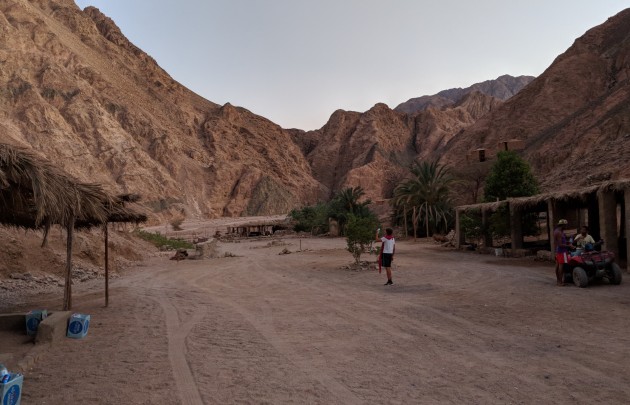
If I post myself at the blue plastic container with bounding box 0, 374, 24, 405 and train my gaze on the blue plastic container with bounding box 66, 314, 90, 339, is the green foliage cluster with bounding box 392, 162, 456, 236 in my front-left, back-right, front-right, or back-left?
front-right

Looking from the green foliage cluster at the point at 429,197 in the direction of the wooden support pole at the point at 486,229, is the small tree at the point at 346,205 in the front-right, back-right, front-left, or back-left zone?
back-right

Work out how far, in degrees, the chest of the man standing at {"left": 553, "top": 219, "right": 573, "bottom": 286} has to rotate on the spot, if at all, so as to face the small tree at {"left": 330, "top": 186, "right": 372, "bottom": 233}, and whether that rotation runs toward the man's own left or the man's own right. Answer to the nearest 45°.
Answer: approximately 135° to the man's own left
